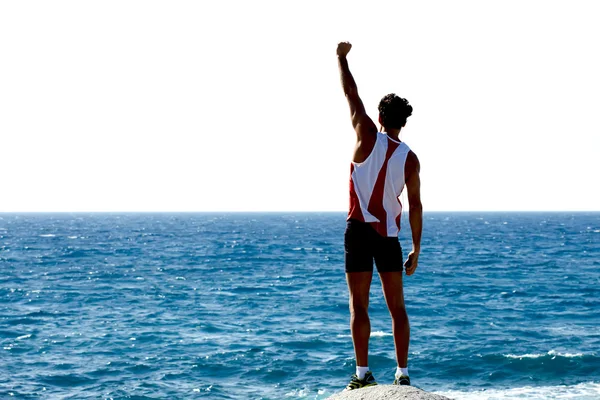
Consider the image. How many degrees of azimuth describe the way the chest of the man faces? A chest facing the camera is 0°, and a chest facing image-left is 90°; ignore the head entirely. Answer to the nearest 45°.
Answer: approximately 180°
